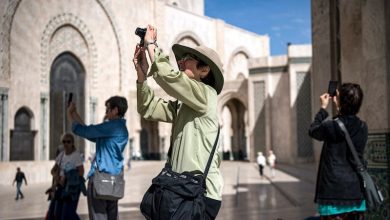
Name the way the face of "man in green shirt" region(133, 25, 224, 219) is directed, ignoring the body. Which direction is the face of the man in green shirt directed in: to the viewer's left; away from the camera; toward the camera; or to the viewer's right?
to the viewer's left

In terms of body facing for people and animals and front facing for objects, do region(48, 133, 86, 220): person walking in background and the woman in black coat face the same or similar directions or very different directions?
very different directions

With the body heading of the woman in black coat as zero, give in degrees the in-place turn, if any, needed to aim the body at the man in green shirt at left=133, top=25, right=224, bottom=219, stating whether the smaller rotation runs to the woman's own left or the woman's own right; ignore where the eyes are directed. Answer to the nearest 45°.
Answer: approximately 90° to the woman's own left

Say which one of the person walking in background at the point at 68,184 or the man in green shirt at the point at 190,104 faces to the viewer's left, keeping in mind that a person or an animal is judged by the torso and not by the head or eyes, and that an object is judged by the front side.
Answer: the man in green shirt

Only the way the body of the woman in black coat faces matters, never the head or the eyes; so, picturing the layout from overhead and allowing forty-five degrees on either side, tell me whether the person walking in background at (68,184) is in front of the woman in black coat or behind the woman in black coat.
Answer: in front

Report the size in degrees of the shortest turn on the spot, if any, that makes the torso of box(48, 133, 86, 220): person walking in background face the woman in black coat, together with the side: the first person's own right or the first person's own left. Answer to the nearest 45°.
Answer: approximately 45° to the first person's own left

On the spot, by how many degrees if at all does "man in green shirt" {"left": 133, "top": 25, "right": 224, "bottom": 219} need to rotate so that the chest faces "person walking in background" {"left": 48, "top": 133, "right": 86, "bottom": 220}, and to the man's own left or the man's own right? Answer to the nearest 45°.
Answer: approximately 45° to the man's own right

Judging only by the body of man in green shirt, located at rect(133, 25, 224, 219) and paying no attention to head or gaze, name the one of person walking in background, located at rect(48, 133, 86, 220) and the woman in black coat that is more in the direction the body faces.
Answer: the person walking in background
